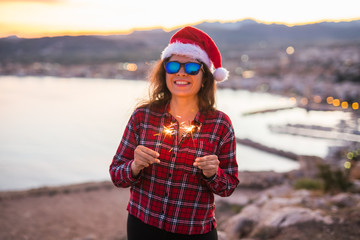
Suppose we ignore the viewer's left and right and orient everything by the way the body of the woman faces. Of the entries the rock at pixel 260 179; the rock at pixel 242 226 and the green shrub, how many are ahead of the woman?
0

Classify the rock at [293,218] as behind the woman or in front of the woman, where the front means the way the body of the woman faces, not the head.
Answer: behind

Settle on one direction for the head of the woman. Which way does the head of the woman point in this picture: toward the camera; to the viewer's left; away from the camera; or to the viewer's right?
toward the camera

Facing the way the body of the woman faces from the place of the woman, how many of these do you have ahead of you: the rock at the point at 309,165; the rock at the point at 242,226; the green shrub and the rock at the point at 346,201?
0

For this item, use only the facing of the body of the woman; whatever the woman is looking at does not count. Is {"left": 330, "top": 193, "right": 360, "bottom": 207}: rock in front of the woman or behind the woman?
behind

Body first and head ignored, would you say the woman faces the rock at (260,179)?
no

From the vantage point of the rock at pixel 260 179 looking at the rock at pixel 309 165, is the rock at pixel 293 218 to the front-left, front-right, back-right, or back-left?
back-right

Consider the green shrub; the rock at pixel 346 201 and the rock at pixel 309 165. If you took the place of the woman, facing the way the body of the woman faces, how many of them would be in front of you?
0

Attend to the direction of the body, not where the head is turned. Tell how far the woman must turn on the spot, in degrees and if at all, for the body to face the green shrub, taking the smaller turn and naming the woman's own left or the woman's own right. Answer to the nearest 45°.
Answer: approximately 135° to the woman's own left

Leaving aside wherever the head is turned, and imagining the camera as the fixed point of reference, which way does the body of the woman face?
toward the camera

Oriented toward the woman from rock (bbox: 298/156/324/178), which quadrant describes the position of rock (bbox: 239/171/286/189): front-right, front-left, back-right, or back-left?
front-right

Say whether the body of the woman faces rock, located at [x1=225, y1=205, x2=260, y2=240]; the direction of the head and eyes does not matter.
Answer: no

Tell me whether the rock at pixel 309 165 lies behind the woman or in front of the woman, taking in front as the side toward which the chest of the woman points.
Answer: behind

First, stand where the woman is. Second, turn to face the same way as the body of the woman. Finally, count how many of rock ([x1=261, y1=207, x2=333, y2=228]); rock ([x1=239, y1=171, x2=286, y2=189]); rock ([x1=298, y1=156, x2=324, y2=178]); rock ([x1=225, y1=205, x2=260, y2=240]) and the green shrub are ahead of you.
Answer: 0
